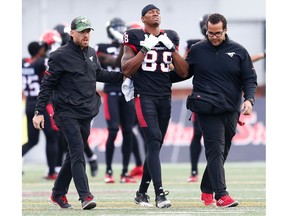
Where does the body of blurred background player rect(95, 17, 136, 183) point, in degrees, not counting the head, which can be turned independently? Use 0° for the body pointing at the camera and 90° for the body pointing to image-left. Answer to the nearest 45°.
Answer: approximately 315°

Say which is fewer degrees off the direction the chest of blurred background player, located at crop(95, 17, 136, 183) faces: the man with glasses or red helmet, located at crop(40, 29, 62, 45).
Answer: the man with glasses

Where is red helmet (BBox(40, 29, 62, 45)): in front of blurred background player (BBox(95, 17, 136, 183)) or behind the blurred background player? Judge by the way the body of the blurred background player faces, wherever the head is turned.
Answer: behind

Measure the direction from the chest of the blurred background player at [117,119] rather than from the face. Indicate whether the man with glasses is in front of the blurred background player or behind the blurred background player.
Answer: in front

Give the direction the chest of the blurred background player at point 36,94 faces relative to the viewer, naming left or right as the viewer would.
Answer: facing away from the viewer and to the right of the viewer
